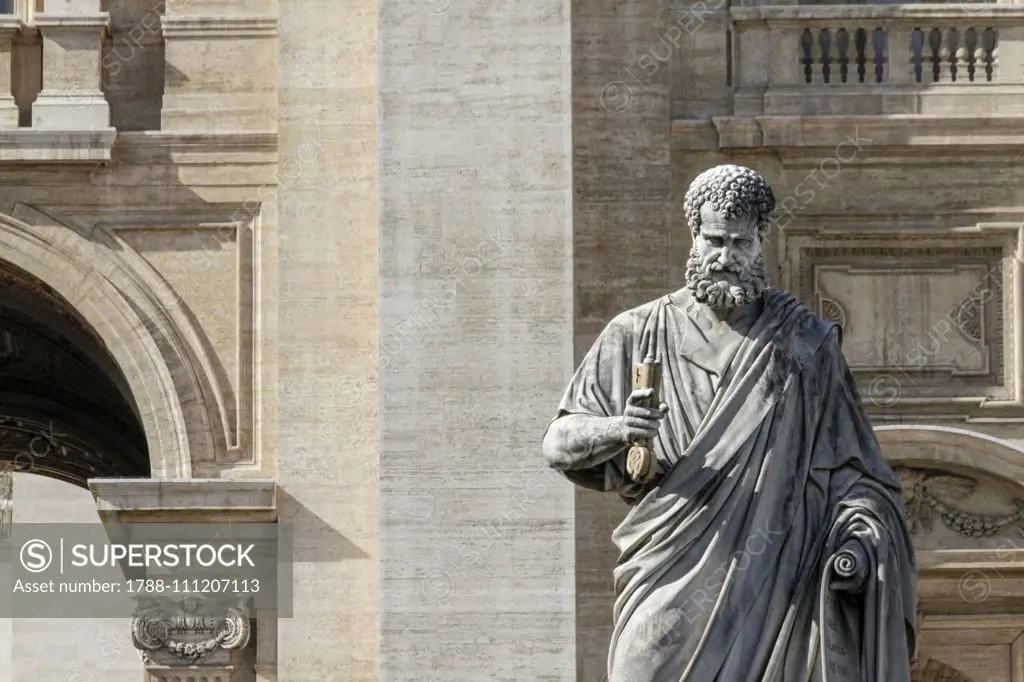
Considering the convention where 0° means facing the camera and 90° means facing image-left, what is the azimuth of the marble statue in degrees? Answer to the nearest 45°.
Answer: approximately 0°
